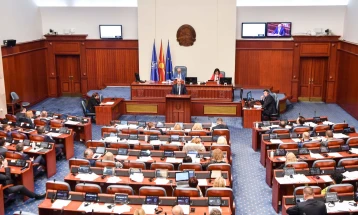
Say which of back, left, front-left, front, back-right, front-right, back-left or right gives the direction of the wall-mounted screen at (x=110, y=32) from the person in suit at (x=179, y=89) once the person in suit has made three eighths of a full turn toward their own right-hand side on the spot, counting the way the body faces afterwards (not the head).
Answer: front

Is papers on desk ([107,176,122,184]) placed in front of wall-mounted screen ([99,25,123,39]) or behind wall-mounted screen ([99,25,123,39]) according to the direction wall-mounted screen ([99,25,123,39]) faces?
in front

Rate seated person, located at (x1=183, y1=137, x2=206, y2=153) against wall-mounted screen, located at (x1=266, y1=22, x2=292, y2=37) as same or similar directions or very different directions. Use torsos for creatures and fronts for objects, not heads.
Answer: very different directions

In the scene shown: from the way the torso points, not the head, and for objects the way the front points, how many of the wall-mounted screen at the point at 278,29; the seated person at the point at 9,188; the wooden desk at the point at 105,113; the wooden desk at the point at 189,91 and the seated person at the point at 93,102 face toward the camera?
2

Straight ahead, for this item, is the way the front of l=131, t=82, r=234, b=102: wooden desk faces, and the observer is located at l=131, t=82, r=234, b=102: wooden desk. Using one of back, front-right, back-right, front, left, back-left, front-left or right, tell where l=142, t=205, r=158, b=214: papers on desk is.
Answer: front

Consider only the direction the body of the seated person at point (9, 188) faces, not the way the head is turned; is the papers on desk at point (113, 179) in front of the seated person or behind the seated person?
in front

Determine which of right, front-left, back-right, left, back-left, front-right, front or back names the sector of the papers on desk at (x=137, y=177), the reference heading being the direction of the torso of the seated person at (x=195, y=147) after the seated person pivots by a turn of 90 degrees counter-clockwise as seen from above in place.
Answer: front-left

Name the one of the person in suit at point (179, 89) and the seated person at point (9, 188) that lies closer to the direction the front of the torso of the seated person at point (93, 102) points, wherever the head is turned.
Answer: the person in suit

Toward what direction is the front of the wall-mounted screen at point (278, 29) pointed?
toward the camera

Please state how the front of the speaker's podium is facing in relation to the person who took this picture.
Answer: facing the viewer

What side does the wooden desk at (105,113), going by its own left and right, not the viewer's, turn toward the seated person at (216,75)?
back

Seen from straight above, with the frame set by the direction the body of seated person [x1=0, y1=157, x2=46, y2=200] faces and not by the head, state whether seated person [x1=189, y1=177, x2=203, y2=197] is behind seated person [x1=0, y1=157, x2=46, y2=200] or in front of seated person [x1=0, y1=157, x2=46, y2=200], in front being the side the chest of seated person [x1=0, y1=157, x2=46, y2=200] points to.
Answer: in front

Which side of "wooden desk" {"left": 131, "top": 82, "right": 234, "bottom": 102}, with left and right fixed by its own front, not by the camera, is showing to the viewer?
front
